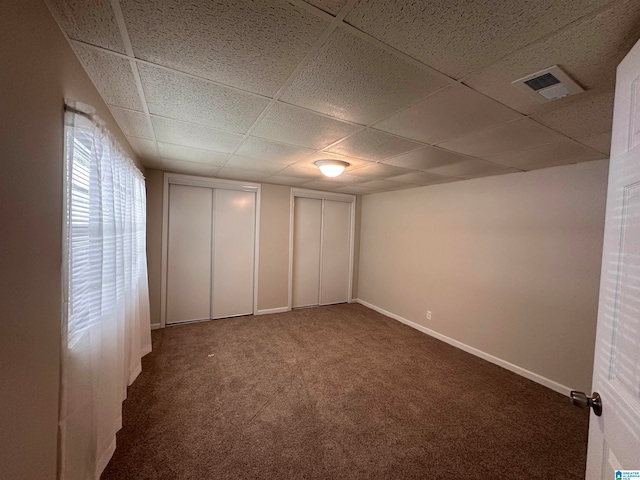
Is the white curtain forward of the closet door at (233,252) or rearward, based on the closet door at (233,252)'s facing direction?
forward

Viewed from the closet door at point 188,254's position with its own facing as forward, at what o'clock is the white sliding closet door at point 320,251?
The white sliding closet door is roughly at 9 o'clock from the closet door.

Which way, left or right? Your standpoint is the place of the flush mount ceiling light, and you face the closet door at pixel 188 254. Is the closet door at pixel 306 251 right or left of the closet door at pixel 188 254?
right

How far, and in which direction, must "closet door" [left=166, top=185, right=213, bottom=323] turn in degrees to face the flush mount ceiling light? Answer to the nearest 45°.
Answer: approximately 45° to its left

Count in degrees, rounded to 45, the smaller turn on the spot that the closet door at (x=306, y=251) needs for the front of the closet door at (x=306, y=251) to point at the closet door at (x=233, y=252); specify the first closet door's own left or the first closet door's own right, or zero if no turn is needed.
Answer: approximately 45° to the first closet door's own right

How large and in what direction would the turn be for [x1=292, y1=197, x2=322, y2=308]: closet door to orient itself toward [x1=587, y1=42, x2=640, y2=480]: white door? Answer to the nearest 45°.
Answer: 0° — it already faces it

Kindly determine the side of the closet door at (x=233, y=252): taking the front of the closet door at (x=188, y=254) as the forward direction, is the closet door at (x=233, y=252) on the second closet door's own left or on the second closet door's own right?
on the second closet door's own left

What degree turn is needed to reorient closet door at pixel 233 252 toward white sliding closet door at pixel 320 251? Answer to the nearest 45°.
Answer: approximately 90° to its left

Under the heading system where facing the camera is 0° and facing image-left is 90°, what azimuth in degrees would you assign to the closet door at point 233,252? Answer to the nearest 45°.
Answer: approximately 0°

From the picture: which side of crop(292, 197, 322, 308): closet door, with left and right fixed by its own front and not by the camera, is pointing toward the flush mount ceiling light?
front

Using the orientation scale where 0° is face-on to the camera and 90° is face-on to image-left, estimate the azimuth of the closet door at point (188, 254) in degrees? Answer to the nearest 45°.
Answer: approximately 0°
